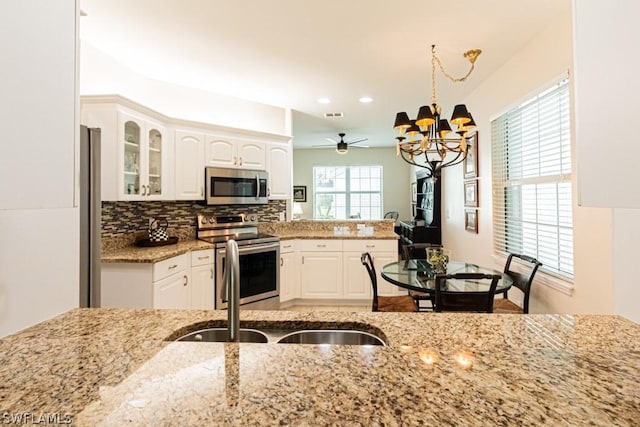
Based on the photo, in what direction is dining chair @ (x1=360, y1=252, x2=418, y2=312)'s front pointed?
to the viewer's right

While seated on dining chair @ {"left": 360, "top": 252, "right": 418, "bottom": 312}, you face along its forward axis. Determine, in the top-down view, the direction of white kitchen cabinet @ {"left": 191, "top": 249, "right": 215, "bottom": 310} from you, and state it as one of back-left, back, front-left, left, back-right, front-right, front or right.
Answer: back

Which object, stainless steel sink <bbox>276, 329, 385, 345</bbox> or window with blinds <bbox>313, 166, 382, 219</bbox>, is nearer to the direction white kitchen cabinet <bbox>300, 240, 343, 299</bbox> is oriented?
the stainless steel sink

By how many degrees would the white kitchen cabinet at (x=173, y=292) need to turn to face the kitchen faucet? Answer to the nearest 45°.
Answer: approximately 45° to its right

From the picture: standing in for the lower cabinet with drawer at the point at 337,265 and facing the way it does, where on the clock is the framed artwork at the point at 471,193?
The framed artwork is roughly at 9 o'clock from the lower cabinet with drawer.

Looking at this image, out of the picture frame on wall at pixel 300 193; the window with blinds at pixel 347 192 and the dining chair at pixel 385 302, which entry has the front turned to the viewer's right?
the dining chair

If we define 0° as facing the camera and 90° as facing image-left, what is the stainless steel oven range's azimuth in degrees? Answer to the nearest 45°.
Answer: approximately 315°

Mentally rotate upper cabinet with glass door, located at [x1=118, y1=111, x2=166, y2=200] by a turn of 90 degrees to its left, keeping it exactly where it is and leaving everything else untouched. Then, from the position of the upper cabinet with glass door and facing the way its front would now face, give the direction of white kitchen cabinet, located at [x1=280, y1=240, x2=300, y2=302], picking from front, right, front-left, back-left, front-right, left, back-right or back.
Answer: front-right

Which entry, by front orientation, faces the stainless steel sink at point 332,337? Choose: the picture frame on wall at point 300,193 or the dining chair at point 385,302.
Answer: the picture frame on wall

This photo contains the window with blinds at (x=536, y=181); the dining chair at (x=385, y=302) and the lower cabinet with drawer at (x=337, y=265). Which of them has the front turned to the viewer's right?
the dining chair

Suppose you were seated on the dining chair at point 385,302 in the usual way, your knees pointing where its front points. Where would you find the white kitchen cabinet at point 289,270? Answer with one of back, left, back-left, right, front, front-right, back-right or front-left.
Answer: back-left

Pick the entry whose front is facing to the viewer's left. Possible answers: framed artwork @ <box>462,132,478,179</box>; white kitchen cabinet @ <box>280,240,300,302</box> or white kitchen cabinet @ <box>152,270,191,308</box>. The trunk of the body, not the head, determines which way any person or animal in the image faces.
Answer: the framed artwork

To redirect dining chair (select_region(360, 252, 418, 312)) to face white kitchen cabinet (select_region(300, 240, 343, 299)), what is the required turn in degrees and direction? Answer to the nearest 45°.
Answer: approximately 135° to its left

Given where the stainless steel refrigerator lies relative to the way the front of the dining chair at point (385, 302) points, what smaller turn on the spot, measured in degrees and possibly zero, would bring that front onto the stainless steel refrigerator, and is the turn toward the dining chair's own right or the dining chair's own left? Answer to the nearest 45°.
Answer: approximately 135° to the dining chair's own right

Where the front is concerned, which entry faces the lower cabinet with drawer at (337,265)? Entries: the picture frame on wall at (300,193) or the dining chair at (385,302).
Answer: the picture frame on wall
